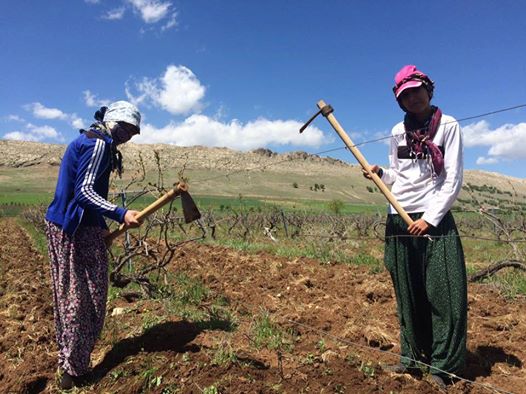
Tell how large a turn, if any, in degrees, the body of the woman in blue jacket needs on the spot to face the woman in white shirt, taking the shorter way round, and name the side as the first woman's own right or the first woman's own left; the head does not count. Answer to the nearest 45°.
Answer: approximately 45° to the first woman's own right

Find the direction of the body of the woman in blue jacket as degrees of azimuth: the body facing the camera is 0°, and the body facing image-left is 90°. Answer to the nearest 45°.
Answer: approximately 270°

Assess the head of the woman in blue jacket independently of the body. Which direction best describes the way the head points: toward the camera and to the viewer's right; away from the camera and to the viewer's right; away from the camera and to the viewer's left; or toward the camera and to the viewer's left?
toward the camera and to the viewer's right

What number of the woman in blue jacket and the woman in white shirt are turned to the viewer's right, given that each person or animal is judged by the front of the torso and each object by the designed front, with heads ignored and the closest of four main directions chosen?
1

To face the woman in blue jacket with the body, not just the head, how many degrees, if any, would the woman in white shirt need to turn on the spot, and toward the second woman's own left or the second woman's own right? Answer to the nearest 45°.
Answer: approximately 45° to the second woman's own right
